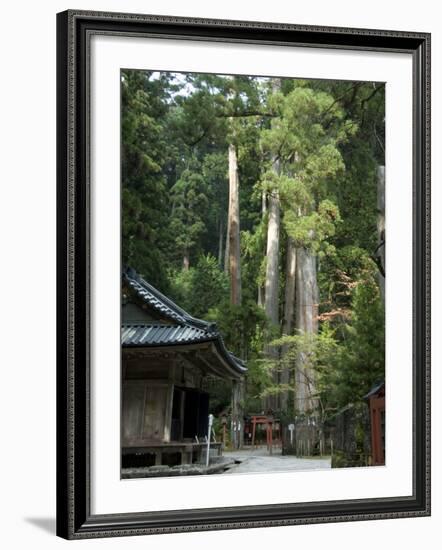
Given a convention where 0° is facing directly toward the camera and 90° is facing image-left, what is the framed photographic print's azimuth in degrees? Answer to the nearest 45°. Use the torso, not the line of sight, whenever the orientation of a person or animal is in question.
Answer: approximately 315°
